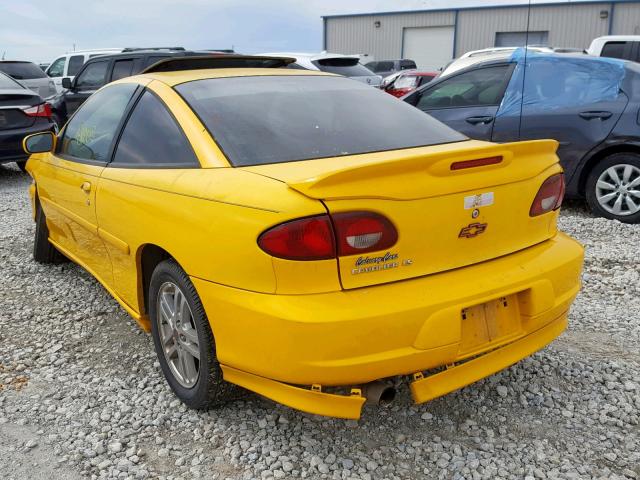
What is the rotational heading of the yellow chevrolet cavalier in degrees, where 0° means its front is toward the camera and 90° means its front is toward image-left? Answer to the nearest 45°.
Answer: approximately 135°

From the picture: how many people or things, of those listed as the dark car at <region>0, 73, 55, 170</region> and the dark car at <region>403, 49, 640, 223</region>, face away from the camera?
1

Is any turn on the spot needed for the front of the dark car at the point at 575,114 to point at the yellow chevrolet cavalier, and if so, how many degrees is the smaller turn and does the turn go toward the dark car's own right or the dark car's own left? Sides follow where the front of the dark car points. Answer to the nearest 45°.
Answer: approximately 90° to the dark car's own left

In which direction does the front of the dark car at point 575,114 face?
to the viewer's left

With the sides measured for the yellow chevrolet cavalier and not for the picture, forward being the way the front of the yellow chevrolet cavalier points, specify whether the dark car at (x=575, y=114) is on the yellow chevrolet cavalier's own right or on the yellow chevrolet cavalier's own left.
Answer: on the yellow chevrolet cavalier's own right

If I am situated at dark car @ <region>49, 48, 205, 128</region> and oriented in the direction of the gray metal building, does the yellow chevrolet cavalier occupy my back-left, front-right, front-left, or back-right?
back-right

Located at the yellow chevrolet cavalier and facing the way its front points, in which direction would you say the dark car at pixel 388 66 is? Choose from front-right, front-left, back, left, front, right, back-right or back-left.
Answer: front-right

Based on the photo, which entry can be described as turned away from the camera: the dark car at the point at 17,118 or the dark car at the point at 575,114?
the dark car at the point at 17,118

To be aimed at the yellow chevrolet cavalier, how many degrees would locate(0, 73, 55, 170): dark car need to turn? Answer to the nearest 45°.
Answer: approximately 180°

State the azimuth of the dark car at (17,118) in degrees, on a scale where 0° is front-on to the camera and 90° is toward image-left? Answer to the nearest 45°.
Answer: approximately 180°
